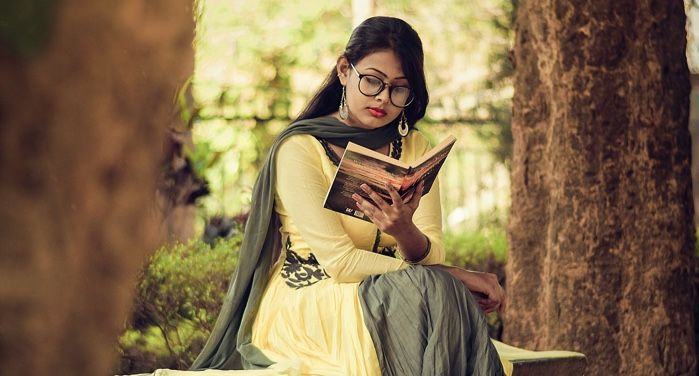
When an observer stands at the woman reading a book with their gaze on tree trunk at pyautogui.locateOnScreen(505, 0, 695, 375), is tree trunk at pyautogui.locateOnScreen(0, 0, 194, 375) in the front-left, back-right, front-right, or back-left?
back-right

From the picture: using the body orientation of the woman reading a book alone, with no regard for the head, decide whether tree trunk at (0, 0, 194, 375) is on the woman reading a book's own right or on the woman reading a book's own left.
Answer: on the woman reading a book's own right

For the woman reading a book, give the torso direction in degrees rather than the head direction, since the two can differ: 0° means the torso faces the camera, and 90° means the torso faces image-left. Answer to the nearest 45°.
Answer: approximately 315°

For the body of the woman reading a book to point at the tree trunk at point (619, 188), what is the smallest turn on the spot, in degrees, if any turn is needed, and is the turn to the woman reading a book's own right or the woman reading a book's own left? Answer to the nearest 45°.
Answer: approximately 90° to the woman reading a book's own left

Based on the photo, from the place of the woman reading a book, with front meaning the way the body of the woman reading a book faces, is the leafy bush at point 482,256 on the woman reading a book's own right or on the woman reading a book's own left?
on the woman reading a book's own left

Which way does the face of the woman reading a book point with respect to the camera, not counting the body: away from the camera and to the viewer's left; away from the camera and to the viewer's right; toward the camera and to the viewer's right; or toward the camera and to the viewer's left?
toward the camera and to the viewer's right
